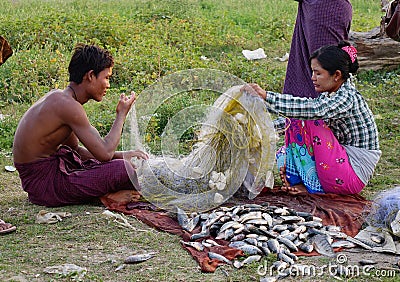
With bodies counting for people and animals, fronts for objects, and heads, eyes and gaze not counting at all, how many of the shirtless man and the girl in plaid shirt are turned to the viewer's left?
1

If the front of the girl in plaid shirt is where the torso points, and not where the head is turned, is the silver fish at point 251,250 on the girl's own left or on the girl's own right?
on the girl's own left

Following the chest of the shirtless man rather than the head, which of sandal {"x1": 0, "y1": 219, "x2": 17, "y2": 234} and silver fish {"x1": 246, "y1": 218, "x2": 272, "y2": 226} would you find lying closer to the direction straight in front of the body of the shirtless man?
the silver fish

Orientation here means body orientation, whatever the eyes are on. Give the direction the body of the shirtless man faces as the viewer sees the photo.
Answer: to the viewer's right

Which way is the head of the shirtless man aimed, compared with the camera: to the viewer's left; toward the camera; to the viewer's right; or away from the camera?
to the viewer's right

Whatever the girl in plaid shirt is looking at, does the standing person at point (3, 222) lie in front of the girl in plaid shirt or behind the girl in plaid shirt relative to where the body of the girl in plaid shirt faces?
in front

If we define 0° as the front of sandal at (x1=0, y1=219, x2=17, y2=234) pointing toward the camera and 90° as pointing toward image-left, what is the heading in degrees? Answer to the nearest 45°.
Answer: approximately 270°

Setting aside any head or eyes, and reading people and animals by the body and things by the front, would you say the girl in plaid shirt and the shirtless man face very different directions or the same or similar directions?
very different directions

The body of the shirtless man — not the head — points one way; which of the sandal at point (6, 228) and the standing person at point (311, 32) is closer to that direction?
the standing person

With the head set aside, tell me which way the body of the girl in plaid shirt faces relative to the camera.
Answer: to the viewer's left

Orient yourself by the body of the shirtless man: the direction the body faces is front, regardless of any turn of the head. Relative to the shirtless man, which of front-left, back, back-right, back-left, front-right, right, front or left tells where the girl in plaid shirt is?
front

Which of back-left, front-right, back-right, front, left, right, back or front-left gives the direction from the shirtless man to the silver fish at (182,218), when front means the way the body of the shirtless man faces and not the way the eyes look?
front-right

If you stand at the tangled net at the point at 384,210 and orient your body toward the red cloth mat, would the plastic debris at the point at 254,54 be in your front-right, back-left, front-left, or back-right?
front-right

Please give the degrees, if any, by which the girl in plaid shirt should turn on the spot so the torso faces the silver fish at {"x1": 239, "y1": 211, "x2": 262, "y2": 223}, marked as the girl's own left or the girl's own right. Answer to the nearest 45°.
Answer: approximately 45° to the girl's own left

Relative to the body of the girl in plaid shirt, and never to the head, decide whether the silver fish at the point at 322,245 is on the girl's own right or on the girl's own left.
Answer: on the girl's own left

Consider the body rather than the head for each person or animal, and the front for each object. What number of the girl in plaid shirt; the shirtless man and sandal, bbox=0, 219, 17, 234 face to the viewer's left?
1

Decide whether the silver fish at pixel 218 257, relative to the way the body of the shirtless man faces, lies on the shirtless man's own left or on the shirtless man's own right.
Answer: on the shirtless man's own right
